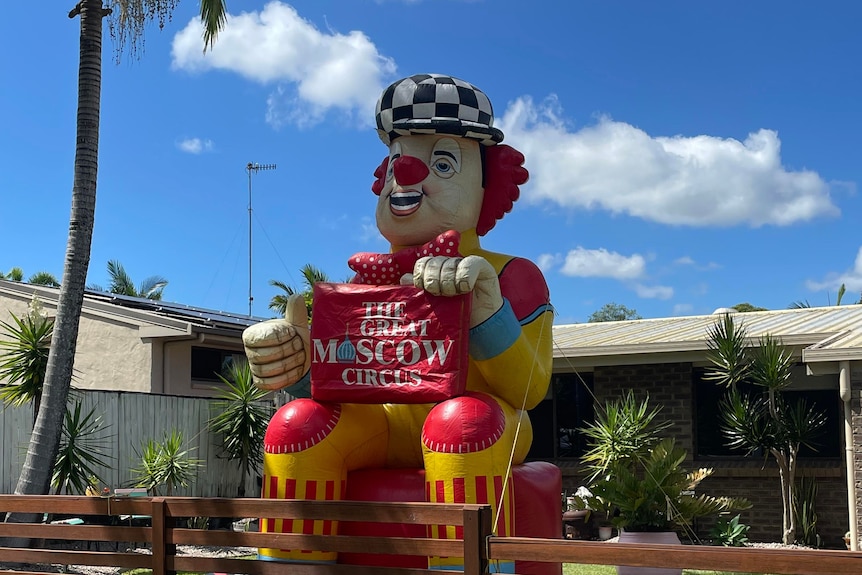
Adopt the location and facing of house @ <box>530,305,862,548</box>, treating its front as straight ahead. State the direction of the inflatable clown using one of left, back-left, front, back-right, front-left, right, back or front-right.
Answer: front

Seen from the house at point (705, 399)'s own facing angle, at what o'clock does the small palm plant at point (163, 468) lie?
The small palm plant is roughly at 2 o'clock from the house.

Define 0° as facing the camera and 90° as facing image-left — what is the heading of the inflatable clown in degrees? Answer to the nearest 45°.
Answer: approximately 45°

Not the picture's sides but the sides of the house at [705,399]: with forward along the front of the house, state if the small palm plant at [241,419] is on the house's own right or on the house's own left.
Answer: on the house's own right

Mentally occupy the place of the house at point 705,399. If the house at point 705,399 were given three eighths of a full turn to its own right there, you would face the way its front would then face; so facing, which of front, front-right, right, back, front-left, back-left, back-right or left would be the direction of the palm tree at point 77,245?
left

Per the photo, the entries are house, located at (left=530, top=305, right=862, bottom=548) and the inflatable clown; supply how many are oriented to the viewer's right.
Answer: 0

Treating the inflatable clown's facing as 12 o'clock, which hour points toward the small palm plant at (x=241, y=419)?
The small palm plant is roughly at 4 o'clock from the inflatable clown.

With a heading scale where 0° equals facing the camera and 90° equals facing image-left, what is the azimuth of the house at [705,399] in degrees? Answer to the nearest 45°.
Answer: approximately 0°
